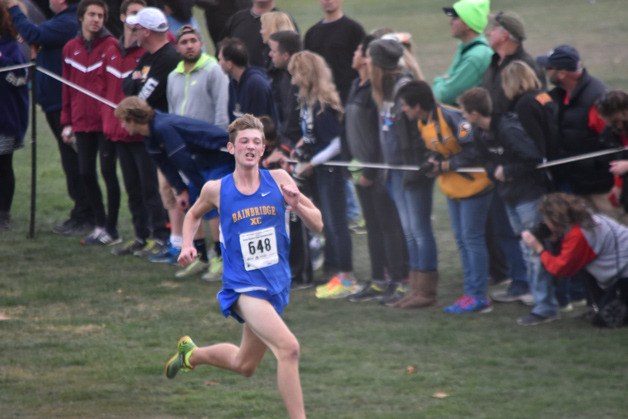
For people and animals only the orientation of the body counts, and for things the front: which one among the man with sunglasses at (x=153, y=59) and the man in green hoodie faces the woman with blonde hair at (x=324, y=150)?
the man in green hoodie

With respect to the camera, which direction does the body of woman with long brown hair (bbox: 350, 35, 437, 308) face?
to the viewer's left

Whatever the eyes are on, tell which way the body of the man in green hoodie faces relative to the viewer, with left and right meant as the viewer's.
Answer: facing to the left of the viewer

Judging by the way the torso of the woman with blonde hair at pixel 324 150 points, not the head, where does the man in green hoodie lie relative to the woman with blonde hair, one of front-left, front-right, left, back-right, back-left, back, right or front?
back

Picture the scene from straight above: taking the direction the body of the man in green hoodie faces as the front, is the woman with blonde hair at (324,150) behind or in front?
in front

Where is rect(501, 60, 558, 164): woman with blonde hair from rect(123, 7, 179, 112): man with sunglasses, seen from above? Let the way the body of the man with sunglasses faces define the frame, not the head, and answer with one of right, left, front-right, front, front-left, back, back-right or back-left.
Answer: back-left

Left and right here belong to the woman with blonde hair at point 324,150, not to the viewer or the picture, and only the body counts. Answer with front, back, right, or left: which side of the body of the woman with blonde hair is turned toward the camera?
left

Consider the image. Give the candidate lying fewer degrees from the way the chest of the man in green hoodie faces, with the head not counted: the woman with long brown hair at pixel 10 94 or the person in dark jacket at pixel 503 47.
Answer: the woman with long brown hair
